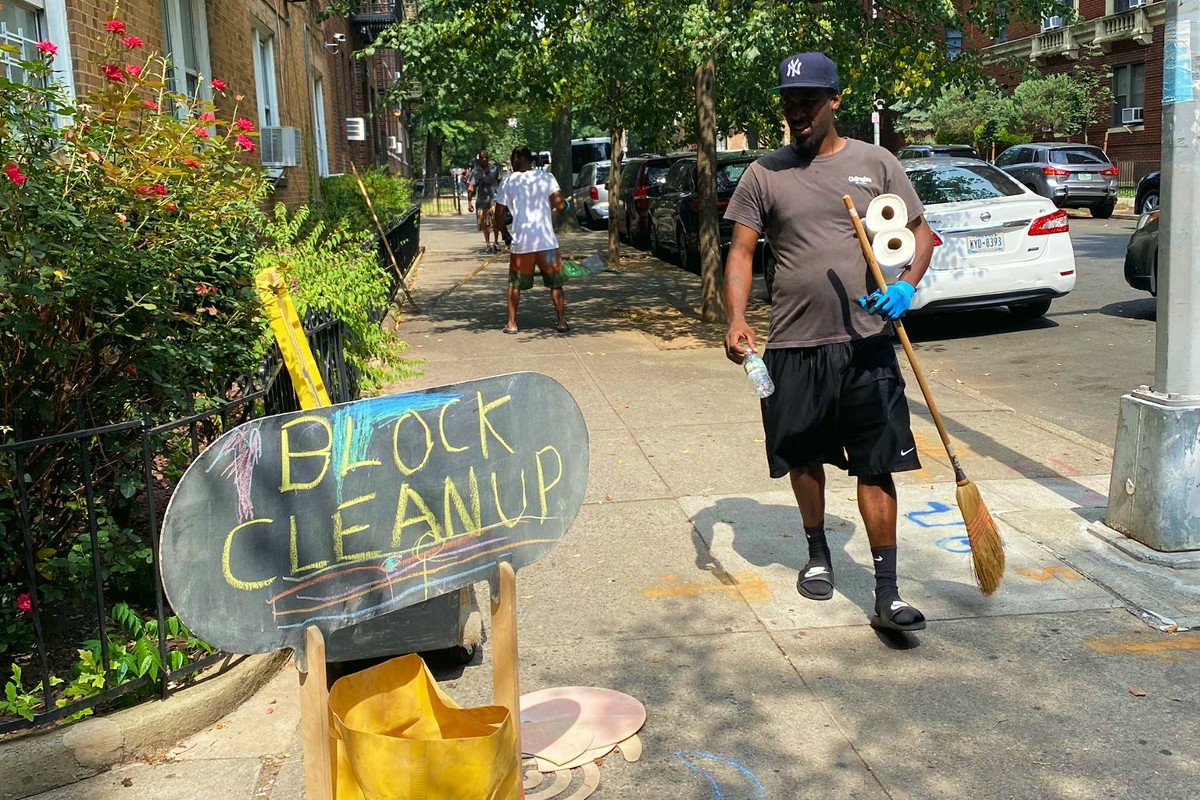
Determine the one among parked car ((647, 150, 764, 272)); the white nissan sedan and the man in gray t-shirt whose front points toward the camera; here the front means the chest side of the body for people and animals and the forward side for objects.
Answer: the man in gray t-shirt

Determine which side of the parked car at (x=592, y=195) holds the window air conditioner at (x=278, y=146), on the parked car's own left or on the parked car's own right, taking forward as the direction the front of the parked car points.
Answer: on the parked car's own left

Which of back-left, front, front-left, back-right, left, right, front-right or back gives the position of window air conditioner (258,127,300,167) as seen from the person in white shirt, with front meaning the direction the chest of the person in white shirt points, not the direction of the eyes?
front-left

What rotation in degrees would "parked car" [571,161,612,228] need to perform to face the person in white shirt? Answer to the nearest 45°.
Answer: approximately 135° to its left

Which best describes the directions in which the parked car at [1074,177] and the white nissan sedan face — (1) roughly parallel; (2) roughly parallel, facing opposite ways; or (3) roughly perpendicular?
roughly parallel

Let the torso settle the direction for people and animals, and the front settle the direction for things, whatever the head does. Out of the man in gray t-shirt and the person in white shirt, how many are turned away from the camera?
1

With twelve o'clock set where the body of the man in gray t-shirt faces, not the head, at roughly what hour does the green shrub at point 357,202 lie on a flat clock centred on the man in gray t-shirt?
The green shrub is roughly at 5 o'clock from the man in gray t-shirt.

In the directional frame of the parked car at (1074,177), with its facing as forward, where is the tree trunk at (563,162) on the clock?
The tree trunk is roughly at 10 o'clock from the parked car.

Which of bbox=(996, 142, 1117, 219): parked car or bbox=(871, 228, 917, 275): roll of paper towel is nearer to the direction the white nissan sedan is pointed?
the parked car

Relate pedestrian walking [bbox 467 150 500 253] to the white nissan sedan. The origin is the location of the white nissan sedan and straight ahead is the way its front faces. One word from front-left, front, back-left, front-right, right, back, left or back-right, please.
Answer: front

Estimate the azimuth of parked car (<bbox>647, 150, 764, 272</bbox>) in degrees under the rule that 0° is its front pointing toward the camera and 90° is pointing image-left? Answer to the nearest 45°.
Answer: approximately 135°

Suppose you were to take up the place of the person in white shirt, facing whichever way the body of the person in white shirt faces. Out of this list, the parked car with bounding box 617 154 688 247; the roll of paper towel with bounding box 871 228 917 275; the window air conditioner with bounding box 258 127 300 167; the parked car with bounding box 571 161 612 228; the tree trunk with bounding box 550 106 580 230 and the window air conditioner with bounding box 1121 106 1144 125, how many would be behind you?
1

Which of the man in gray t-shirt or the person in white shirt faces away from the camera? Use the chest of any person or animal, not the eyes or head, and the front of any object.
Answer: the person in white shirt

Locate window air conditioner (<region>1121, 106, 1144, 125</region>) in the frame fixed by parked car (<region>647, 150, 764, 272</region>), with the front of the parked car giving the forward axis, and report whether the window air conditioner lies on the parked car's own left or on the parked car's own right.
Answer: on the parked car's own right

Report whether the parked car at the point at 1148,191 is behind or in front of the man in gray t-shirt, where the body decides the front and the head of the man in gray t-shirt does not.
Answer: behind

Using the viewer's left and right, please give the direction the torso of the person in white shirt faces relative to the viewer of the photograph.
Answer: facing away from the viewer

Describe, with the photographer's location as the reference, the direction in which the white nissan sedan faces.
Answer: facing away from the viewer and to the left of the viewer

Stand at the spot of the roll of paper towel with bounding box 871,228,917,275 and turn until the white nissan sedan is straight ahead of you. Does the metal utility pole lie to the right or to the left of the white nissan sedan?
right

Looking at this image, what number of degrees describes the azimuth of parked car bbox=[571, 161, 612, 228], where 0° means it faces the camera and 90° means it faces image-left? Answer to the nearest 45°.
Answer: approximately 135°

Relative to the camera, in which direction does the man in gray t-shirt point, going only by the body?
toward the camera
